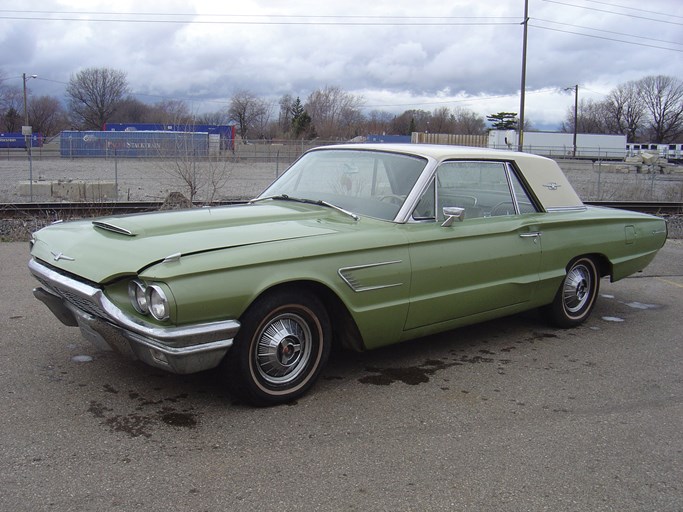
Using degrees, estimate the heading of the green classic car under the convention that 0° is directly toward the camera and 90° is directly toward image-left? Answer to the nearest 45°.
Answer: approximately 45°

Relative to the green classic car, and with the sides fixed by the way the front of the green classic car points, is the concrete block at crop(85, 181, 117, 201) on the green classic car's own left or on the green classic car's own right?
on the green classic car's own right

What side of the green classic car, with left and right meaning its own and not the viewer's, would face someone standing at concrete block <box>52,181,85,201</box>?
right

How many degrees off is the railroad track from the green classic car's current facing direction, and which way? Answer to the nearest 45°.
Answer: approximately 90° to its right
